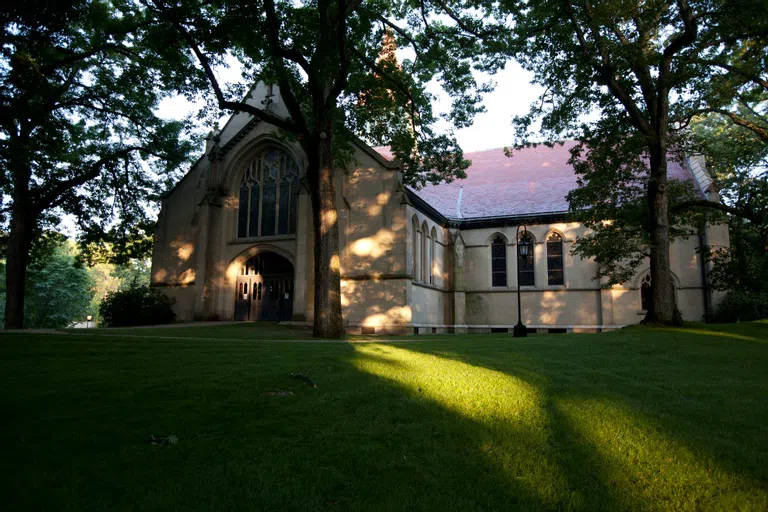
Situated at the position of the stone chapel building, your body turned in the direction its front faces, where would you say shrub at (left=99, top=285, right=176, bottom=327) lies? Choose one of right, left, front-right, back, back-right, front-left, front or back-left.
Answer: right

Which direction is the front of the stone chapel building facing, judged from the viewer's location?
facing the viewer

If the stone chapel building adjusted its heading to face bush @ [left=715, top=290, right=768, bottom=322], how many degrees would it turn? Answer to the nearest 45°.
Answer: approximately 90° to its left

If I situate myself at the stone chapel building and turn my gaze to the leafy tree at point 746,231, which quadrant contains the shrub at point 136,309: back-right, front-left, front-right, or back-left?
back-right
